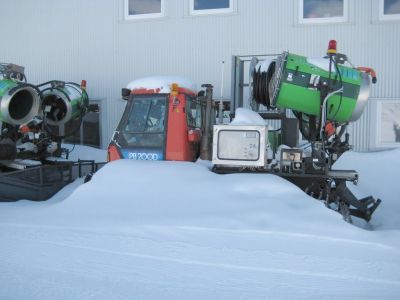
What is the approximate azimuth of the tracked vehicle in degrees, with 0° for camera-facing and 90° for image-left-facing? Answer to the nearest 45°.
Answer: approximately 90°
